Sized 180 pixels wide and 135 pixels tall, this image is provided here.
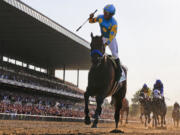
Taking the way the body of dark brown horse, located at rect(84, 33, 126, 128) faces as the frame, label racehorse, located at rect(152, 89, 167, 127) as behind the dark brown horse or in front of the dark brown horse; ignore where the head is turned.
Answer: behind

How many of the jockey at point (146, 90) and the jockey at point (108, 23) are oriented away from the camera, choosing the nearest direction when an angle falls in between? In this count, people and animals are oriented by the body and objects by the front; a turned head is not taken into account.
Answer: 0

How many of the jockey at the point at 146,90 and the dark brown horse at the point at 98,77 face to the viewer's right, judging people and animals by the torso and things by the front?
0

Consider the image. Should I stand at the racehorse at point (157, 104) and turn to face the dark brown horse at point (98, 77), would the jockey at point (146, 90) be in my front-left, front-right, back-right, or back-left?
back-right

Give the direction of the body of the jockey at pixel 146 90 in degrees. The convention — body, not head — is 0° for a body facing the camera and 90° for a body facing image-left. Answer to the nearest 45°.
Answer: approximately 45°

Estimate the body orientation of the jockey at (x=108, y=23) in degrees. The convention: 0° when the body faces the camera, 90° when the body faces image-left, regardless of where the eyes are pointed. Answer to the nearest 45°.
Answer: approximately 45°

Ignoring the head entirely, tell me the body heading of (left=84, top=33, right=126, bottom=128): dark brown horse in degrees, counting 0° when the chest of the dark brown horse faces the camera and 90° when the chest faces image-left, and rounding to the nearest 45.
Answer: approximately 45°

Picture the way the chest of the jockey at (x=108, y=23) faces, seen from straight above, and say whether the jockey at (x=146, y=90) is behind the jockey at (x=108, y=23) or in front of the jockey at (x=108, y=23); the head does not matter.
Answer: behind
